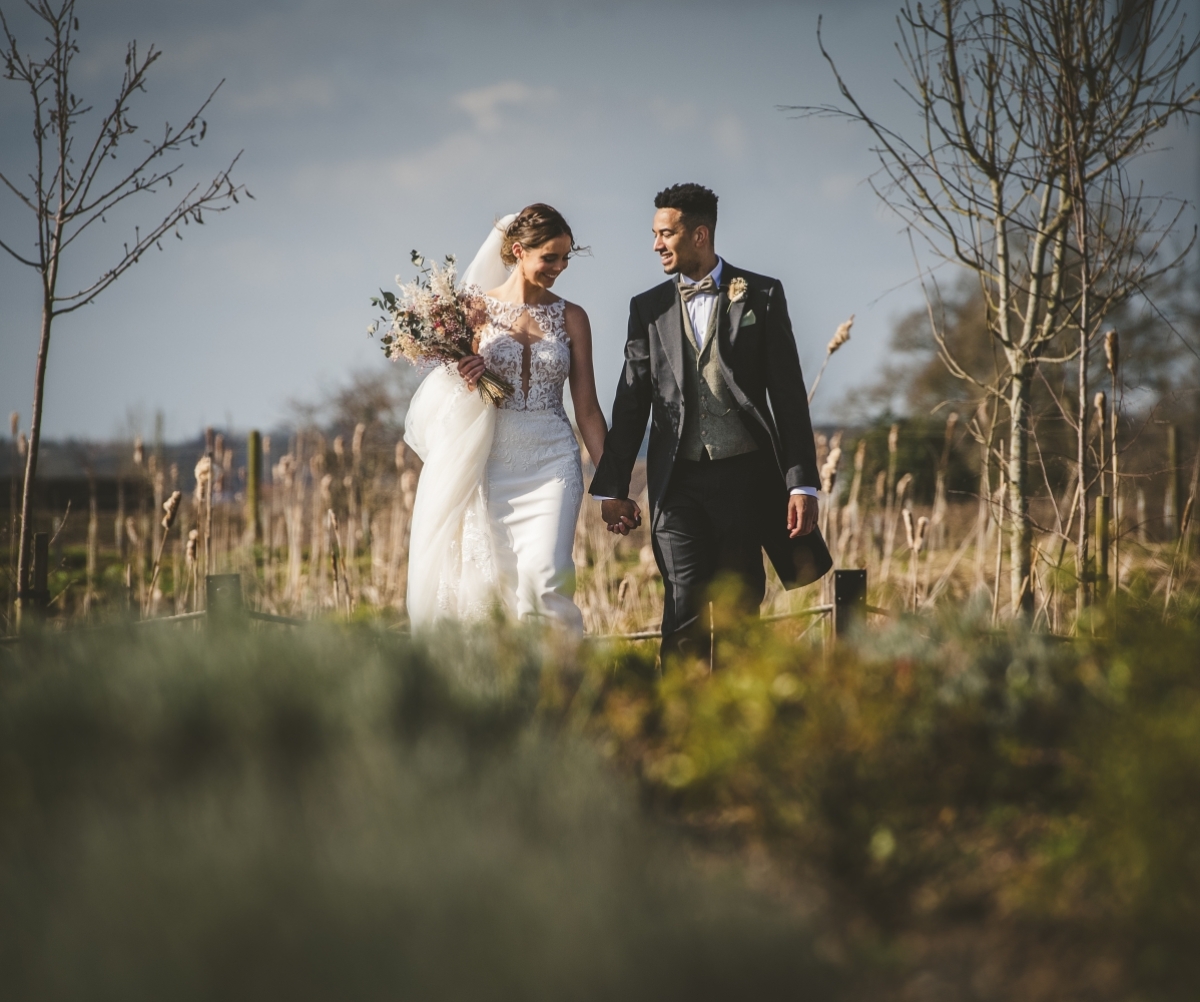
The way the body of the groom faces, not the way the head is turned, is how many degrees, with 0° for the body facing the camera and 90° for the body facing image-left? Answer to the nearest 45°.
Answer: approximately 0°

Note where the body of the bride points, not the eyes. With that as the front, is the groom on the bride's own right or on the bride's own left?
on the bride's own left

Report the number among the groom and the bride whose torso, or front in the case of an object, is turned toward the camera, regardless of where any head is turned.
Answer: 2

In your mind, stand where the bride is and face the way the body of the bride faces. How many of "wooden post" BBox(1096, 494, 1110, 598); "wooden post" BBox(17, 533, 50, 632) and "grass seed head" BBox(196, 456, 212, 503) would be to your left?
1

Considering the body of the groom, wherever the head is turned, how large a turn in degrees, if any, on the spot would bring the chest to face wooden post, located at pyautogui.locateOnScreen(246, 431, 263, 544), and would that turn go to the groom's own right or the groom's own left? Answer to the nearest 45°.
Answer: approximately 135° to the groom's own right

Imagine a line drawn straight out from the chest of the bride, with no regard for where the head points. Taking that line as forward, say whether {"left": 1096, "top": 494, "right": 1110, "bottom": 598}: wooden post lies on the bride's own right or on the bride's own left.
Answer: on the bride's own left

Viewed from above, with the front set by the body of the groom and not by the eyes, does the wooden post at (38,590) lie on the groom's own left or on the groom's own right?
on the groom's own right

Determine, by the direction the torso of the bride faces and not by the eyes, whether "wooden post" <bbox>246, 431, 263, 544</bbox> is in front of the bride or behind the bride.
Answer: behind
